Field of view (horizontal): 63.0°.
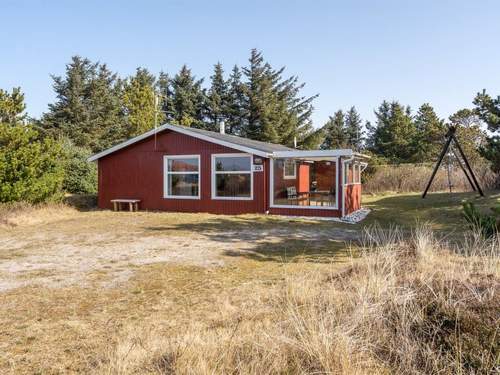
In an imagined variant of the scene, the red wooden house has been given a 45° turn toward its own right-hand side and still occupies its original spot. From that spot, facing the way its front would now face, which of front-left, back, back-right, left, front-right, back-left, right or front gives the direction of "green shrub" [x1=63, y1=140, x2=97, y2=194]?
right

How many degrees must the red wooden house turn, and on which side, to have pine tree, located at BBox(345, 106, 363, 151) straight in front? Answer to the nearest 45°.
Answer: approximately 135° to its left

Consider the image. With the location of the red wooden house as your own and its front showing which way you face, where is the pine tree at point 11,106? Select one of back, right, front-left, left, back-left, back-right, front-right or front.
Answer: back-right

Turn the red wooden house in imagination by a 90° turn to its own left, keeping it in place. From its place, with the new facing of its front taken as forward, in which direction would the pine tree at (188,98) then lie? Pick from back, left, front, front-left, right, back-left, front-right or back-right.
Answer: left

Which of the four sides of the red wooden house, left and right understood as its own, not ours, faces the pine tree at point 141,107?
back

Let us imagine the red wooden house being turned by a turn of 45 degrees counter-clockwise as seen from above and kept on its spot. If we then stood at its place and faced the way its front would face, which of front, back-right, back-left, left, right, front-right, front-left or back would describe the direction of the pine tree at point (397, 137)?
left

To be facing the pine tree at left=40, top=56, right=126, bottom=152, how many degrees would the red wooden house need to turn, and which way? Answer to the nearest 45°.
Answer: approximately 135° to its right

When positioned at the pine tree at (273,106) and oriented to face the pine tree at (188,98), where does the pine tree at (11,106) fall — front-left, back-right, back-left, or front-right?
front-left

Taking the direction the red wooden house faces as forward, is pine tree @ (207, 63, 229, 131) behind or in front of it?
behind

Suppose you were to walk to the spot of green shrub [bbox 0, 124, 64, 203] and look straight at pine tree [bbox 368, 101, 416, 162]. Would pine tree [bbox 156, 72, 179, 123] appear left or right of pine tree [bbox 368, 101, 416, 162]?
left

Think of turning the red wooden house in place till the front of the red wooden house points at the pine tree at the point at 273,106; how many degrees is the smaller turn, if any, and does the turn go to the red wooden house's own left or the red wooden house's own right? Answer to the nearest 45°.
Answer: approximately 180°

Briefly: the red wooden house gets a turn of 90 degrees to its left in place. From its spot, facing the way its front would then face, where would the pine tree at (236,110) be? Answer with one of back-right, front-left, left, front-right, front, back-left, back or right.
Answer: left

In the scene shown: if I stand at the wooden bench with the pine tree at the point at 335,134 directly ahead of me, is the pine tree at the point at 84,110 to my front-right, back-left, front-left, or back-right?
front-left

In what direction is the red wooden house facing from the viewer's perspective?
toward the camera
